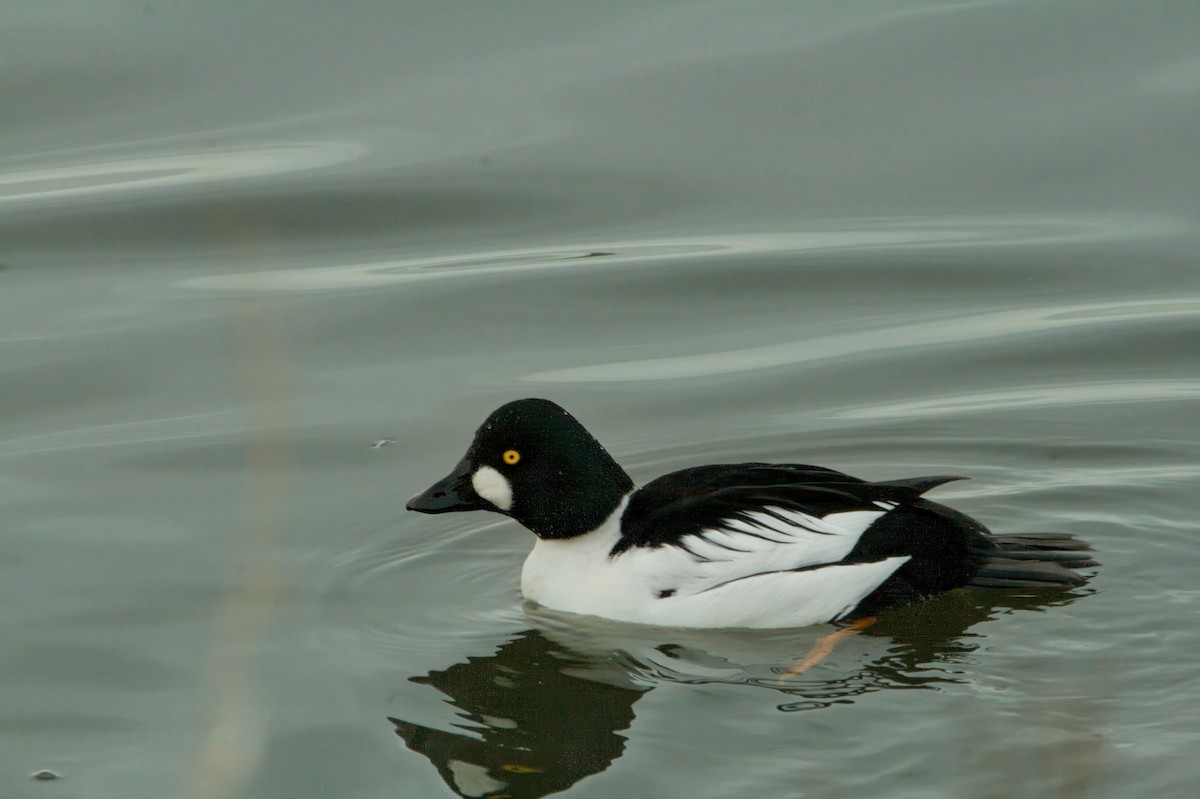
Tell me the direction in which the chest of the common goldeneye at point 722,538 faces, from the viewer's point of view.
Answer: to the viewer's left
